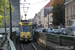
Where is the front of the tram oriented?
toward the camera

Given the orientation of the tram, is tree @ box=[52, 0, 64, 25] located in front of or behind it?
behind

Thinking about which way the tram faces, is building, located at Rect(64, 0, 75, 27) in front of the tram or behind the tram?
behind
